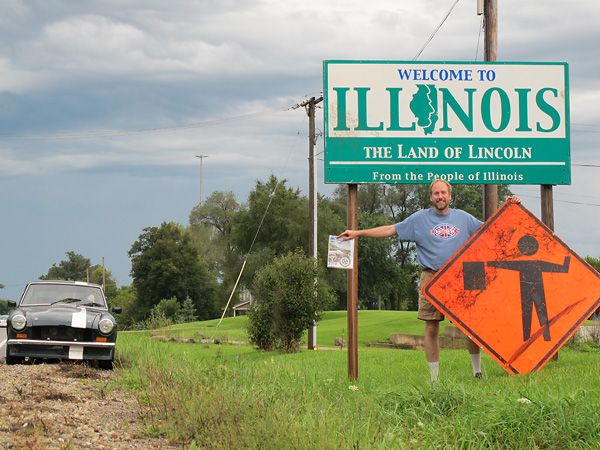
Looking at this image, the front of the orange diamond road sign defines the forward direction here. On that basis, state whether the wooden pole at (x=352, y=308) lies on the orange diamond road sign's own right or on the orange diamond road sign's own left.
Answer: on the orange diamond road sign's own right

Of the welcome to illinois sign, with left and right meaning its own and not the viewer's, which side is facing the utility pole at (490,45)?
back

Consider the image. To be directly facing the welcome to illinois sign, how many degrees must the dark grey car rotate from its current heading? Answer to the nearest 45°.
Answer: approximately 45° to its left

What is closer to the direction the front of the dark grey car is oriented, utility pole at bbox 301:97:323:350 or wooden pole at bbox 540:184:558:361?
the wooden pole

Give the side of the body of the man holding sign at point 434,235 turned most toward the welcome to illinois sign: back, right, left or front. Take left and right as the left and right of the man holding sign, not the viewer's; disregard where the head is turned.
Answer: back

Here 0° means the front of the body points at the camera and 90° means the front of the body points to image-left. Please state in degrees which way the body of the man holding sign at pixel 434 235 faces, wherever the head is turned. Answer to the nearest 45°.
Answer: approximately 0°
